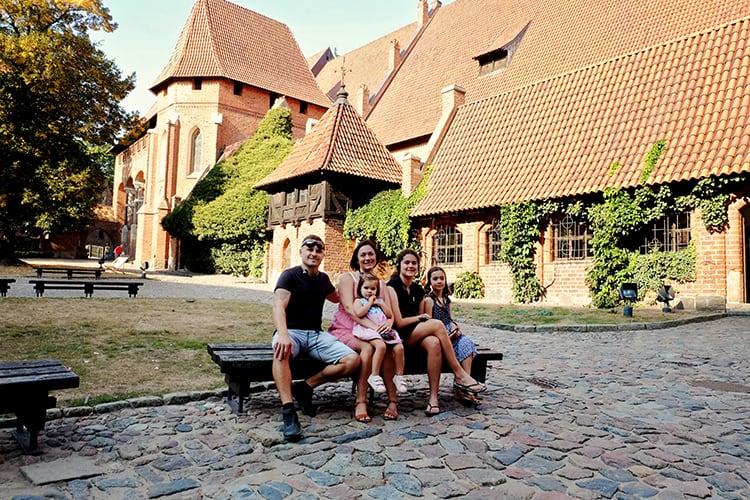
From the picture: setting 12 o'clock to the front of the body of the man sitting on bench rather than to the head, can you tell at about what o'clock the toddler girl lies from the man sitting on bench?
The toddler girl is roughly at 9 o'clock from the man sitting on bench.

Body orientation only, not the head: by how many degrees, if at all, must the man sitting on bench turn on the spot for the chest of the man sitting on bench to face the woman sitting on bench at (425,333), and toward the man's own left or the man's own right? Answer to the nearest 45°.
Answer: approximately 90° to the man's own left

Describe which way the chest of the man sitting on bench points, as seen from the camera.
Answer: toward the camera

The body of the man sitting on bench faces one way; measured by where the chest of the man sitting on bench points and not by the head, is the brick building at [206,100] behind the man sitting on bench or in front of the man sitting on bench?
behind

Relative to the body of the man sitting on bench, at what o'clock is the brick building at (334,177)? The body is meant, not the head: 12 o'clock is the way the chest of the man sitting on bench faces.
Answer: The brick building is roughly at 6 o'clock from the man sitting on bench.

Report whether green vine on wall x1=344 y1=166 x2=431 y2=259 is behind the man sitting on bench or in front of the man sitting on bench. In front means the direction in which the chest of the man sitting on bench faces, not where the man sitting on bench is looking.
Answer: behind

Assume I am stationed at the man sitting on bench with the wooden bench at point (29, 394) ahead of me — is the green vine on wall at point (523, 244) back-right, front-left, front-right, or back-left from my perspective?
back-right

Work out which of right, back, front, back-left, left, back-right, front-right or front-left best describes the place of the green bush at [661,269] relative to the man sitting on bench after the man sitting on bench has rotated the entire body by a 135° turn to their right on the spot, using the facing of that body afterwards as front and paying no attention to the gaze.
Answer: right

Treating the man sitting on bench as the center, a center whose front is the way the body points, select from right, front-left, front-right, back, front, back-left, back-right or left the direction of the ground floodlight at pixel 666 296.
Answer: back-left

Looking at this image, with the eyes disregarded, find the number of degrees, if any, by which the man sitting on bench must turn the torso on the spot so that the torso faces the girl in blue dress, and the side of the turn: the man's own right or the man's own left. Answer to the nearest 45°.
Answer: approximately 90° to the man's own left

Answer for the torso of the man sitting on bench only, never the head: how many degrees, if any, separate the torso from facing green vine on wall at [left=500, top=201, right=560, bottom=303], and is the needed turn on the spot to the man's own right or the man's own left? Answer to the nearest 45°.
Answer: approximately 135° to the man's own left

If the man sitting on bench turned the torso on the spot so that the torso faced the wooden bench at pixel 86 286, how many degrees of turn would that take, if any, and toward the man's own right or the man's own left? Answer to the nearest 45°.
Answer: approximately 135° to the man's own right

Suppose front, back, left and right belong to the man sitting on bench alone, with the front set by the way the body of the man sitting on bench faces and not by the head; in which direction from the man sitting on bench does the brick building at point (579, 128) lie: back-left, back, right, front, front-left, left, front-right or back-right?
back-left
